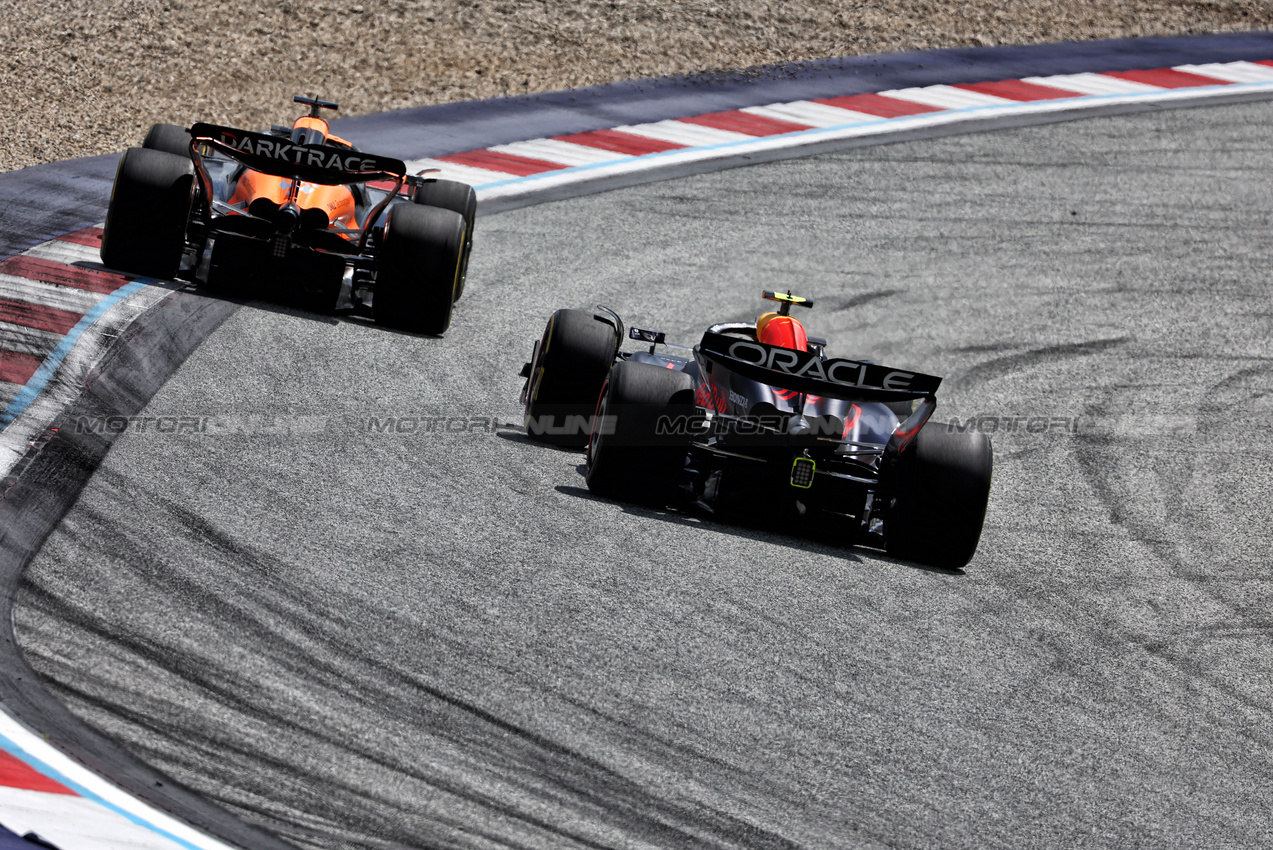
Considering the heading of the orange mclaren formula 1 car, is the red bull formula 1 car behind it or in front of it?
behind

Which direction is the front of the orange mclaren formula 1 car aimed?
away from the camera
